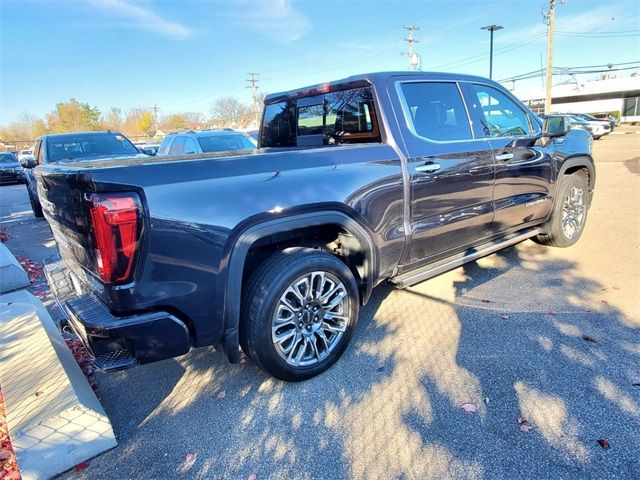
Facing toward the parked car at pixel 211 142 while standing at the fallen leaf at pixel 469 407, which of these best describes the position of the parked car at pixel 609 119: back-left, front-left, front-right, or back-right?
front-right

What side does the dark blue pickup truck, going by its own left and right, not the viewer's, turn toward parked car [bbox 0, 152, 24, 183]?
left

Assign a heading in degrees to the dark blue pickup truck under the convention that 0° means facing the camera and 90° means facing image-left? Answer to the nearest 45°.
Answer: approximately 225°

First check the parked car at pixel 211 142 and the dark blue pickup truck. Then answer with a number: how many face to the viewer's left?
0

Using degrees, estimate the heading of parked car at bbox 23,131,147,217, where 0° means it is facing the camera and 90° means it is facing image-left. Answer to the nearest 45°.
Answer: approximately 315°

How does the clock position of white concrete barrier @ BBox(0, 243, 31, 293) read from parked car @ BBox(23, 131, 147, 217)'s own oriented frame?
The white concrete barrier is roughly at 12 o'clock from the parked car.

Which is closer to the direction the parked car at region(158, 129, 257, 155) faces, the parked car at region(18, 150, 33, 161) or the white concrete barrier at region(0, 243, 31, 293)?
the white concrete barrier

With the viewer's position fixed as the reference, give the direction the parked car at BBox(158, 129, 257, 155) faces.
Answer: facing the viewer and to the right of the viewer

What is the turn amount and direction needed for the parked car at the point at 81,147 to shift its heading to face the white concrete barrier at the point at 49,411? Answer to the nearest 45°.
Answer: approximately 45° to its right

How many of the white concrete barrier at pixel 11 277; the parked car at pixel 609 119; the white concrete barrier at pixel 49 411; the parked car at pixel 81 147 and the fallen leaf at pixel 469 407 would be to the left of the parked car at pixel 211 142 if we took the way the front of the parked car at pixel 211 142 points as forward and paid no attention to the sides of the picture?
1

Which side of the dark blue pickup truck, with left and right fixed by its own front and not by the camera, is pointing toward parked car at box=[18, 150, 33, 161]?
left

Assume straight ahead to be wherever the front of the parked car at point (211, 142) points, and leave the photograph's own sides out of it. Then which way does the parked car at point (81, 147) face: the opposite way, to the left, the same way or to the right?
the same way
